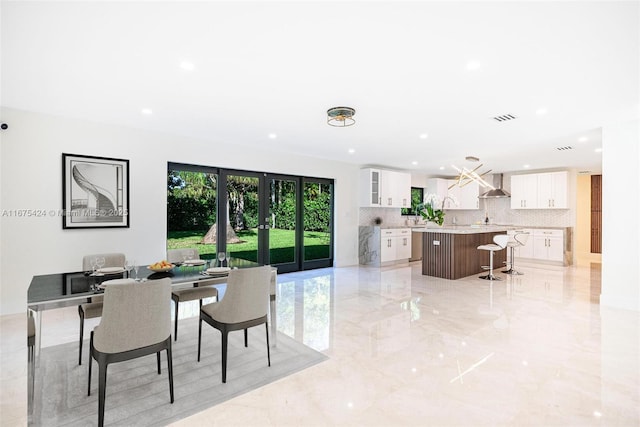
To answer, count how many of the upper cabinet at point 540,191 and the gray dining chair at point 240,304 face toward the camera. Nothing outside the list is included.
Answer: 1

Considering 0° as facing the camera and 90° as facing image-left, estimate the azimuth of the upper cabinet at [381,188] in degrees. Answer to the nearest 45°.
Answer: approximately 315°

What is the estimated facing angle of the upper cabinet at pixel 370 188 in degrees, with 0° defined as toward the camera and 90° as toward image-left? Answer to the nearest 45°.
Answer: approximately 315°

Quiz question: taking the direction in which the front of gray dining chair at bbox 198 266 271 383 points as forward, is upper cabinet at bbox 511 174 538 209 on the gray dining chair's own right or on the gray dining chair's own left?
on the gray dining chair's own right

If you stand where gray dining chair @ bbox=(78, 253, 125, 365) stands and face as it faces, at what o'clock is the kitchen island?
The kitchen island is roughly at 9 o'clock from the gray dining chair.

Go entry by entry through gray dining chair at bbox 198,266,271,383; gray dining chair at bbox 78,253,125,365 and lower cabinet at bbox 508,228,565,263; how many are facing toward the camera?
2

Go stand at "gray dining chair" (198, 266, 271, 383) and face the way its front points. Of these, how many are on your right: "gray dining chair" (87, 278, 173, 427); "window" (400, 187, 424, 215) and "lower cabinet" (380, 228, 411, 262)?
2

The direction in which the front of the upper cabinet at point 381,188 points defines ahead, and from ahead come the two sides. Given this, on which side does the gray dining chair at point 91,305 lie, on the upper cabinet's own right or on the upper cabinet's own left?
on the upper cabinet's own right

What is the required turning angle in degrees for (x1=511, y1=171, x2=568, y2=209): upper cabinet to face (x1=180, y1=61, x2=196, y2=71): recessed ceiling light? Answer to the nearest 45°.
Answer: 0° — it already faces it

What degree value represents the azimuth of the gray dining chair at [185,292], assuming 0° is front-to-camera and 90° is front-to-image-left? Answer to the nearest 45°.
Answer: approximately 315°

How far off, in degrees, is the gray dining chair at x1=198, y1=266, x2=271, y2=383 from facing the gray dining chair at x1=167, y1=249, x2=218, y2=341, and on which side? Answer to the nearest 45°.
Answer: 0° — it already faces it

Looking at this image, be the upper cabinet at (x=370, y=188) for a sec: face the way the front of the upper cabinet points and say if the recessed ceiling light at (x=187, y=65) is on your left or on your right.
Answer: on your right

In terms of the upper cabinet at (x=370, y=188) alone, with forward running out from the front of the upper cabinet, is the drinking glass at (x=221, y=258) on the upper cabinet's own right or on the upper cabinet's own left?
on the upper cabinet's own right
